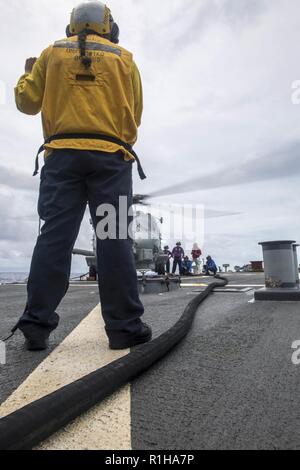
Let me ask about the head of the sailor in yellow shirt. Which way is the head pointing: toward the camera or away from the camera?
away from the camera

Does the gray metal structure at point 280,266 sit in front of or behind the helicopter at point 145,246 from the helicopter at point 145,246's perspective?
in front

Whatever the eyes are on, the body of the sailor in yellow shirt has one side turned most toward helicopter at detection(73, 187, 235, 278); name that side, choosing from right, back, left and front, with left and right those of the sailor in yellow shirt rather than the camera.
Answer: front

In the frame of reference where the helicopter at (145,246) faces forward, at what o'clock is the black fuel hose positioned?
The black fuel hose is roughly at 12 o'clock from the helicopter.

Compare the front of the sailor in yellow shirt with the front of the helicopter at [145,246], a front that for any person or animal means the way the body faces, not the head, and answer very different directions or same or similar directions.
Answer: very different directions

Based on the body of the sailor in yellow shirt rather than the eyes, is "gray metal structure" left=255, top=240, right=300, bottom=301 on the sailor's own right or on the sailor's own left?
on the sailor's own right

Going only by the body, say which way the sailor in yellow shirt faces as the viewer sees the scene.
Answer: away from the camera

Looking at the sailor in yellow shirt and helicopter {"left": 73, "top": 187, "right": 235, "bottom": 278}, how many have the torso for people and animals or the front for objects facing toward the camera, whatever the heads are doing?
1

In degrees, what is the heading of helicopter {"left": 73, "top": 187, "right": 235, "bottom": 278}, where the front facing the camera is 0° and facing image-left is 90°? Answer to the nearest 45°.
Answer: approximately 0°
